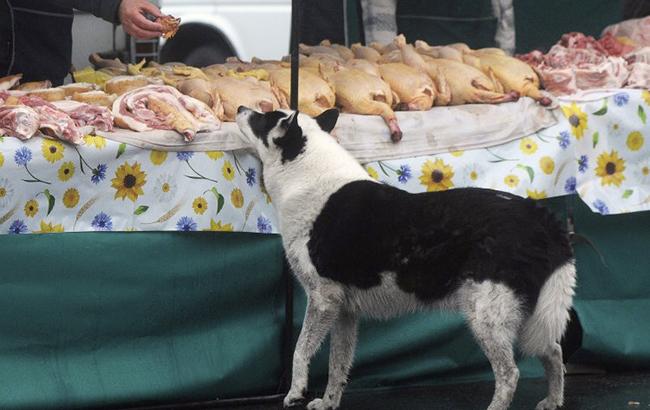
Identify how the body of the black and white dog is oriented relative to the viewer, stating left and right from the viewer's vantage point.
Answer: facing to the left of the viewer

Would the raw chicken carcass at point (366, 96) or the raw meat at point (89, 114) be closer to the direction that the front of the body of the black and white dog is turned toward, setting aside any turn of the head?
the raw meat

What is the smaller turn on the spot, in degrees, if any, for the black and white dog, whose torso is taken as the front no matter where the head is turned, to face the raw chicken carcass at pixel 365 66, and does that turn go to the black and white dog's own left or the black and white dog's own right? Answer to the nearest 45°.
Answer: approximately 90° to the black and white dog's own right

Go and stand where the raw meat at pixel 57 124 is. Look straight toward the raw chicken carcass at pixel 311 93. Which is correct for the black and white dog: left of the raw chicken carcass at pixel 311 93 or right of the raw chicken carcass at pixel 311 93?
right

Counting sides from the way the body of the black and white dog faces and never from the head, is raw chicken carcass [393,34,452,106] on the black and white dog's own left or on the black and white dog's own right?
on the black and white dog's own right

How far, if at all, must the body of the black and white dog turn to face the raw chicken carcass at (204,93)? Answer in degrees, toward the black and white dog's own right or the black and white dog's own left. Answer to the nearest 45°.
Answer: approximately 45° to the black and white dog's own right

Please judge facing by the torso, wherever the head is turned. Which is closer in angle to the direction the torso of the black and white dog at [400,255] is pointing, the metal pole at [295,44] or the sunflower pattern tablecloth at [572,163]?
the metal pole

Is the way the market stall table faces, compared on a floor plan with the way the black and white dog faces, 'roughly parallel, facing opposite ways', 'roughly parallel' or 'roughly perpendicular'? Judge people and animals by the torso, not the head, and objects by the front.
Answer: roughly perpendicular

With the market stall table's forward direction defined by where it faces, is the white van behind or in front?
behind

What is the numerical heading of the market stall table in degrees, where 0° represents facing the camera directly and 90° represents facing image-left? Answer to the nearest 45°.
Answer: approximately 0°
